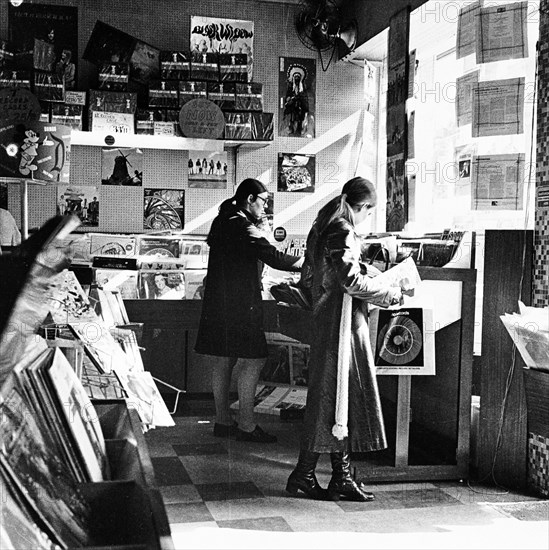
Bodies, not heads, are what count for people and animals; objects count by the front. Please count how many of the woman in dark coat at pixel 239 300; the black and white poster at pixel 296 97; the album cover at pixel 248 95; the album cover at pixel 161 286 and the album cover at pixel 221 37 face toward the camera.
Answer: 4

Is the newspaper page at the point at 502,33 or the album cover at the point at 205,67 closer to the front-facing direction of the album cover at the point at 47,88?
the newspaper page

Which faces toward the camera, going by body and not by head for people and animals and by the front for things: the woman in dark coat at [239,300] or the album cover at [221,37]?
the album cover

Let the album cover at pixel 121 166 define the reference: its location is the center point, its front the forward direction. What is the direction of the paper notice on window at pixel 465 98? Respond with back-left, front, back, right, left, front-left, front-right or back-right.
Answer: front-left

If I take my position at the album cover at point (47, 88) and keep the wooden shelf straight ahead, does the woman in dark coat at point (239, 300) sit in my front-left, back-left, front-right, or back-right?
front-right

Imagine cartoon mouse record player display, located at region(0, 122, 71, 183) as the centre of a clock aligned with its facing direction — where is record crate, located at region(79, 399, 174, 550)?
The record crate is roughly at 12 o'clock from the cartoon mouse record player display.

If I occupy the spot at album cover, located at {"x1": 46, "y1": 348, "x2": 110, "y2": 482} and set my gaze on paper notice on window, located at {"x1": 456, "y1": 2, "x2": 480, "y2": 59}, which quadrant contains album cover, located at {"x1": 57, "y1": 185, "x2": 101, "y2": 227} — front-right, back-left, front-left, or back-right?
front-left

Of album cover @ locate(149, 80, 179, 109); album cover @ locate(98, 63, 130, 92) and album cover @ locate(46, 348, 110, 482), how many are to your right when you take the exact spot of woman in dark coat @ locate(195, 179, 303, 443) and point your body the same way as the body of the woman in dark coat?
1

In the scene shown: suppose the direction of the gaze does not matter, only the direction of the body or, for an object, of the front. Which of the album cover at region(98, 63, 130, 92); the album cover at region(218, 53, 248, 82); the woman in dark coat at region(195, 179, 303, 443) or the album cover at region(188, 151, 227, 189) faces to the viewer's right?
the woman in dark coat

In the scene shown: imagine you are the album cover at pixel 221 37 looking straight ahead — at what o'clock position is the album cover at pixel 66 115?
the album cover at pixel 66 115 is roughly at 3 o'clock from the album cover at pixel 221 37.

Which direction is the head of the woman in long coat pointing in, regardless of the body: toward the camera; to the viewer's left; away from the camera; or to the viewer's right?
to the viewer's right

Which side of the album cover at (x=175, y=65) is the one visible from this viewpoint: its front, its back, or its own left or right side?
front

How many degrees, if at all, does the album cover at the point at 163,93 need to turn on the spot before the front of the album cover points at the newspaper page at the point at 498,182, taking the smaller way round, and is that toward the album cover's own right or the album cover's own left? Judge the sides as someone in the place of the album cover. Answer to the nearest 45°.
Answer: approximately 45° to the album cover's own left

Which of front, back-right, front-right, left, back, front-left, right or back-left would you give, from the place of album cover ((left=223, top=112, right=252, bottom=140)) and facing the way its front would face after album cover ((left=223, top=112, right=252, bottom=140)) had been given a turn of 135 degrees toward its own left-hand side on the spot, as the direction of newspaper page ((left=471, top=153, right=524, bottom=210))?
right

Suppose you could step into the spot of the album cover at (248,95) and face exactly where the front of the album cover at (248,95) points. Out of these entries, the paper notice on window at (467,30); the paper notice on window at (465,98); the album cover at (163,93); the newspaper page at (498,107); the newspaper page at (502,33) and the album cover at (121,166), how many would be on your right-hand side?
2

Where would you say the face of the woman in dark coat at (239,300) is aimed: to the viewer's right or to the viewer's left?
to the viewer's right

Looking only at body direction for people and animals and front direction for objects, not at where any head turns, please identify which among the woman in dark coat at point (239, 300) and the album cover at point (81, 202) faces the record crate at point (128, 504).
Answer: the album cover

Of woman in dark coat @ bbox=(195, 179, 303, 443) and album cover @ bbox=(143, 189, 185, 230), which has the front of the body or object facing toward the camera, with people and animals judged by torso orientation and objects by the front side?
the album cover
